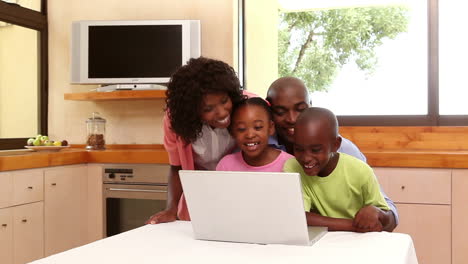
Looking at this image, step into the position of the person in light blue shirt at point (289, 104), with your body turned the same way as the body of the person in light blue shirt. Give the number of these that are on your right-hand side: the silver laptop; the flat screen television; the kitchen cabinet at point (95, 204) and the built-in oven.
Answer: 3

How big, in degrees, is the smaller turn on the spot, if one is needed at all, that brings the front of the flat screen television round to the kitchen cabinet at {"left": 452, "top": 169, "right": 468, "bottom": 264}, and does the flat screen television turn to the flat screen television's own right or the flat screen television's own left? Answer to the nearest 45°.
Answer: approximately 45° to the flat screen television's own left

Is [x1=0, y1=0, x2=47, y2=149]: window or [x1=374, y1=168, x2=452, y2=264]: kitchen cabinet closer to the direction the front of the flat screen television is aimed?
the kitchen cabinet

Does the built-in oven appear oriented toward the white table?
yes
